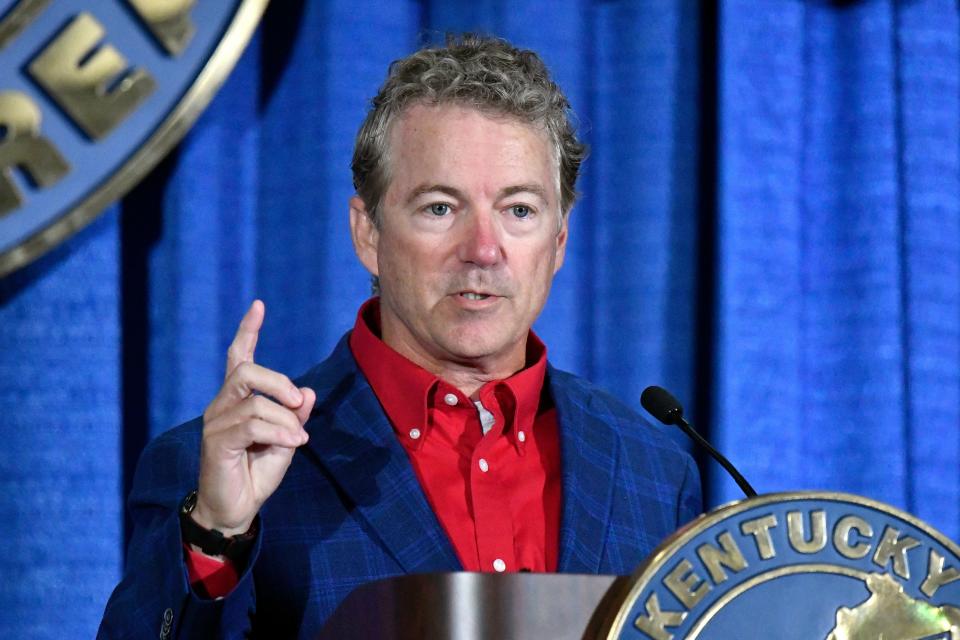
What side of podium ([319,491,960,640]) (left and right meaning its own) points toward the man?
back

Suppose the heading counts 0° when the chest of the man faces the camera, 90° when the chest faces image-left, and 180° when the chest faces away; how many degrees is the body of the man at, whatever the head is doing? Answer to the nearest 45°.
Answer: approximately 315°

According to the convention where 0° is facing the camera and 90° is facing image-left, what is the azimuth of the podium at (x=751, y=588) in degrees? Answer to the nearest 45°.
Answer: approximately 315°
